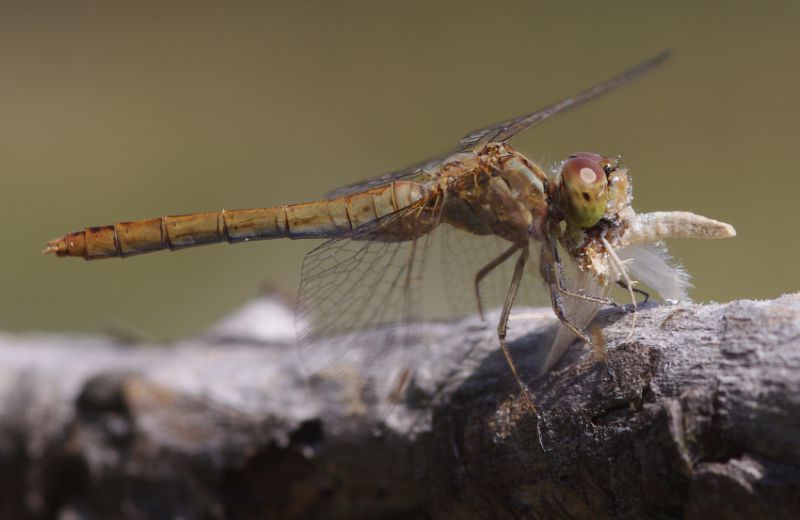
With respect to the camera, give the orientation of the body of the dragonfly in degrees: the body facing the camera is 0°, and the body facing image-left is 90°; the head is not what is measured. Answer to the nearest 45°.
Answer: approximately 270°
